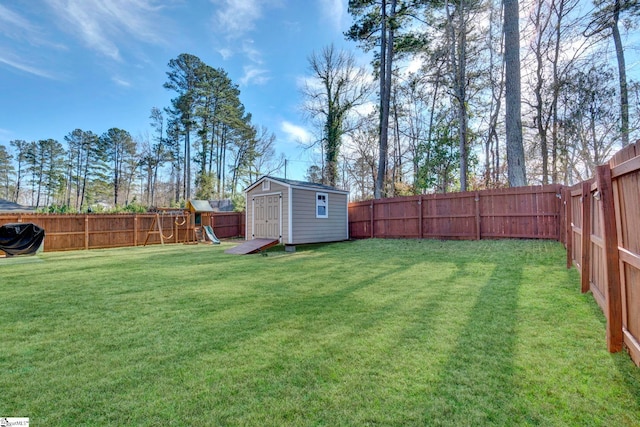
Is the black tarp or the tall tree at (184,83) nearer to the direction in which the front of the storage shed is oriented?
the black tarp

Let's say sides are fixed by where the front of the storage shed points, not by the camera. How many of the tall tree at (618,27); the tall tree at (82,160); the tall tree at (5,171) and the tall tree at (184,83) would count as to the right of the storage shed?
3

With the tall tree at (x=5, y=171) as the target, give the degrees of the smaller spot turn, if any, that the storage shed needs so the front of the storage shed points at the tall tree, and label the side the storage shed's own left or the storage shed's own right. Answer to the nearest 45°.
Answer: approximately 90° to the storage shed's own right

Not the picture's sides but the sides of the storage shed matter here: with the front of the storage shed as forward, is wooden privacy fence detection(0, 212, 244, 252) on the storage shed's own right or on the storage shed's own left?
on the storage shed's own right

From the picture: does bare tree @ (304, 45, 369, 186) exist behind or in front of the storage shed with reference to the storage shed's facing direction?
behind

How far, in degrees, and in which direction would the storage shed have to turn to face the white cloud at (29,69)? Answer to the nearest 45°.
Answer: approximately 90° to its right

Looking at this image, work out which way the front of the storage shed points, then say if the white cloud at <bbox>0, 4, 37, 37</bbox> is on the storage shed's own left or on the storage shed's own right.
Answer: on the storage shed's own right

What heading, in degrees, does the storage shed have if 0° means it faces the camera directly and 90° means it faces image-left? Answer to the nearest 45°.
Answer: approximately 45°

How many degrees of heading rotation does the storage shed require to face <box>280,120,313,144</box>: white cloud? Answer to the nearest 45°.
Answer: approximately 135° to its right

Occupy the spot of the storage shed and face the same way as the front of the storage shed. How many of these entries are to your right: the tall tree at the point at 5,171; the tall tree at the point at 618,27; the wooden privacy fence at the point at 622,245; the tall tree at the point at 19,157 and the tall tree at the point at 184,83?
3
